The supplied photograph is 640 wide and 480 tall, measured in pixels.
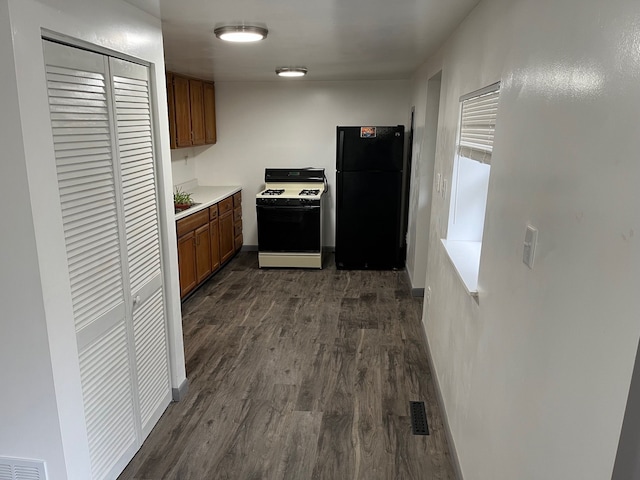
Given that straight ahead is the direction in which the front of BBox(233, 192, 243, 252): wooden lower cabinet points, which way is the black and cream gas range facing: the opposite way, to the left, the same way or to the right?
to the right

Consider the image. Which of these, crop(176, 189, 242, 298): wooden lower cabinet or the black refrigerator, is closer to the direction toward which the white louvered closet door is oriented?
the black refrigerator

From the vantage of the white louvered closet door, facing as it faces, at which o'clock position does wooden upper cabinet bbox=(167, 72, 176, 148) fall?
The wooden upper cabinet is roughly at 8 o'clock from the white louvered closet door.

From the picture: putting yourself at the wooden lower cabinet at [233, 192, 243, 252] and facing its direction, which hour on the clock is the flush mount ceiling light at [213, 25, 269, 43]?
The flush mount ceiling light is roughly at 3 o'clock from the wooden lower cabinet.

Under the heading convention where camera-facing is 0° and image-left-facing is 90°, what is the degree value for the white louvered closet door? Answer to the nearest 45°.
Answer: approximately 315°

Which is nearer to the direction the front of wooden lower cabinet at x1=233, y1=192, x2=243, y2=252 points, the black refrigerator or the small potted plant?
the black refrigerator

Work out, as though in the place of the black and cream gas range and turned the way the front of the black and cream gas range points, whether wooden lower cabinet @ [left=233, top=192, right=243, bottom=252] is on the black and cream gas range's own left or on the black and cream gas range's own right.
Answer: on the black and cream gas range's own right

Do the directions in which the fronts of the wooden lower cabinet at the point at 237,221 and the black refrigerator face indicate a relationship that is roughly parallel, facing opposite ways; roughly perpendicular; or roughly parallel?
roughly perpendicular

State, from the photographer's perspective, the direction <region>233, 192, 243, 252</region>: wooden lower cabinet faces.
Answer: facing to the right of the viewer

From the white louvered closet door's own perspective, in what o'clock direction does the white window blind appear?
The white window blind is roughly at 11 o'clock from the white louvered closet door.
